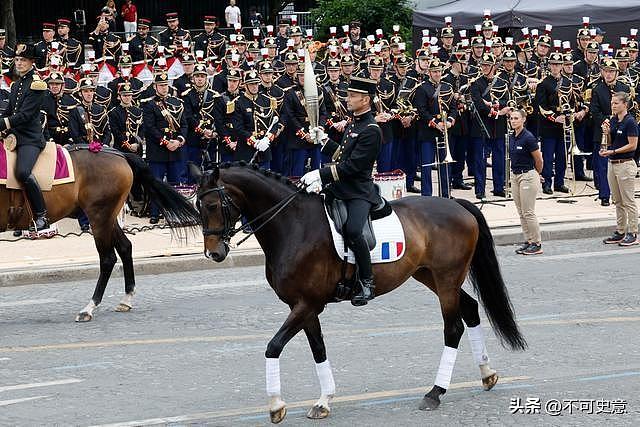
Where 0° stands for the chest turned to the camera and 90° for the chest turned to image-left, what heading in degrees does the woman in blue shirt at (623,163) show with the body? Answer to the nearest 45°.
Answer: approximately 45°

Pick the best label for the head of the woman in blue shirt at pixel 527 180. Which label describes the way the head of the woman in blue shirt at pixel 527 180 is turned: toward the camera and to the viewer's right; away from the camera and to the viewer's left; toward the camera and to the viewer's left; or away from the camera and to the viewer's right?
toward the camera and to the viewer's left

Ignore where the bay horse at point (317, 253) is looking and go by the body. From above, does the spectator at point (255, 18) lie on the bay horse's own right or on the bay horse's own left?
on the bay horse's own right

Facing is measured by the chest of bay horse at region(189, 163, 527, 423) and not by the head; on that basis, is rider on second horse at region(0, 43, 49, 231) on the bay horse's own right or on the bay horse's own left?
on the bay horse's own right

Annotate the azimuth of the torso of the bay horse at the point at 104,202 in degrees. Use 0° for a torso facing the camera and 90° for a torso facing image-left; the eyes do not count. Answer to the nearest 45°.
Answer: approximately 90°

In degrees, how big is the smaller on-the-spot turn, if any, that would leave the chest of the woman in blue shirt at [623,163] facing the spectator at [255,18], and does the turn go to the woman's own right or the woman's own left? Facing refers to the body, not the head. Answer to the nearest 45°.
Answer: approximately 90° to the woman's own right

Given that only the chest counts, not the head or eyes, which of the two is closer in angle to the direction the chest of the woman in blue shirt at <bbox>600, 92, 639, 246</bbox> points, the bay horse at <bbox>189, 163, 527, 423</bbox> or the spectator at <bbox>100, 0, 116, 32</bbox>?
the bay horse

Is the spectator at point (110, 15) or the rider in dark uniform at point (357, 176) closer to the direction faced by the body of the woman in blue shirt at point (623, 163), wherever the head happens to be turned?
the rider in dark uniform

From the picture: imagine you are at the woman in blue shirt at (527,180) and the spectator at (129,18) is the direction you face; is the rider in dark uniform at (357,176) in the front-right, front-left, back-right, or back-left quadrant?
back-left
